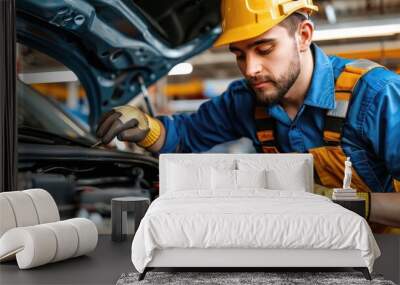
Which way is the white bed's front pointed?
toward the camera

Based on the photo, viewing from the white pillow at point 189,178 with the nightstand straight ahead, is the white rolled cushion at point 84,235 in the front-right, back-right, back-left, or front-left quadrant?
back-right

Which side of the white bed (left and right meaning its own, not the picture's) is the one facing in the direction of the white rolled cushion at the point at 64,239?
right

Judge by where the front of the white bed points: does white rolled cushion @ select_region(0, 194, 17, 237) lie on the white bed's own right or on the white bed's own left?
on the white bed's own right

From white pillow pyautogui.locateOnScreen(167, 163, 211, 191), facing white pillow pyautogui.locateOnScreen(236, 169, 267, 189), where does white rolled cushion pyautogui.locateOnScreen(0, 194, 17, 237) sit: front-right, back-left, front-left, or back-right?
back-right

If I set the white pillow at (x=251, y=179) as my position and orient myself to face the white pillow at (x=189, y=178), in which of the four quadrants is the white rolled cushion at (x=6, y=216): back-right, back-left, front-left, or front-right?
front-left

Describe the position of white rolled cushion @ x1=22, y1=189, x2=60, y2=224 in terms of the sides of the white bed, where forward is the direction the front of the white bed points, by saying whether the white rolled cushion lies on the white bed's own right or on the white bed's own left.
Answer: on the white bed's own right

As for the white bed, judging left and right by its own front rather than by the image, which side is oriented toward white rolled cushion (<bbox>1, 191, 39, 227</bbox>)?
right

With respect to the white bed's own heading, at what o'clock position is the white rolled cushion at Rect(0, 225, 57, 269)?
The white rolled cushion is roughly at 3 o'clock from the white bed.
